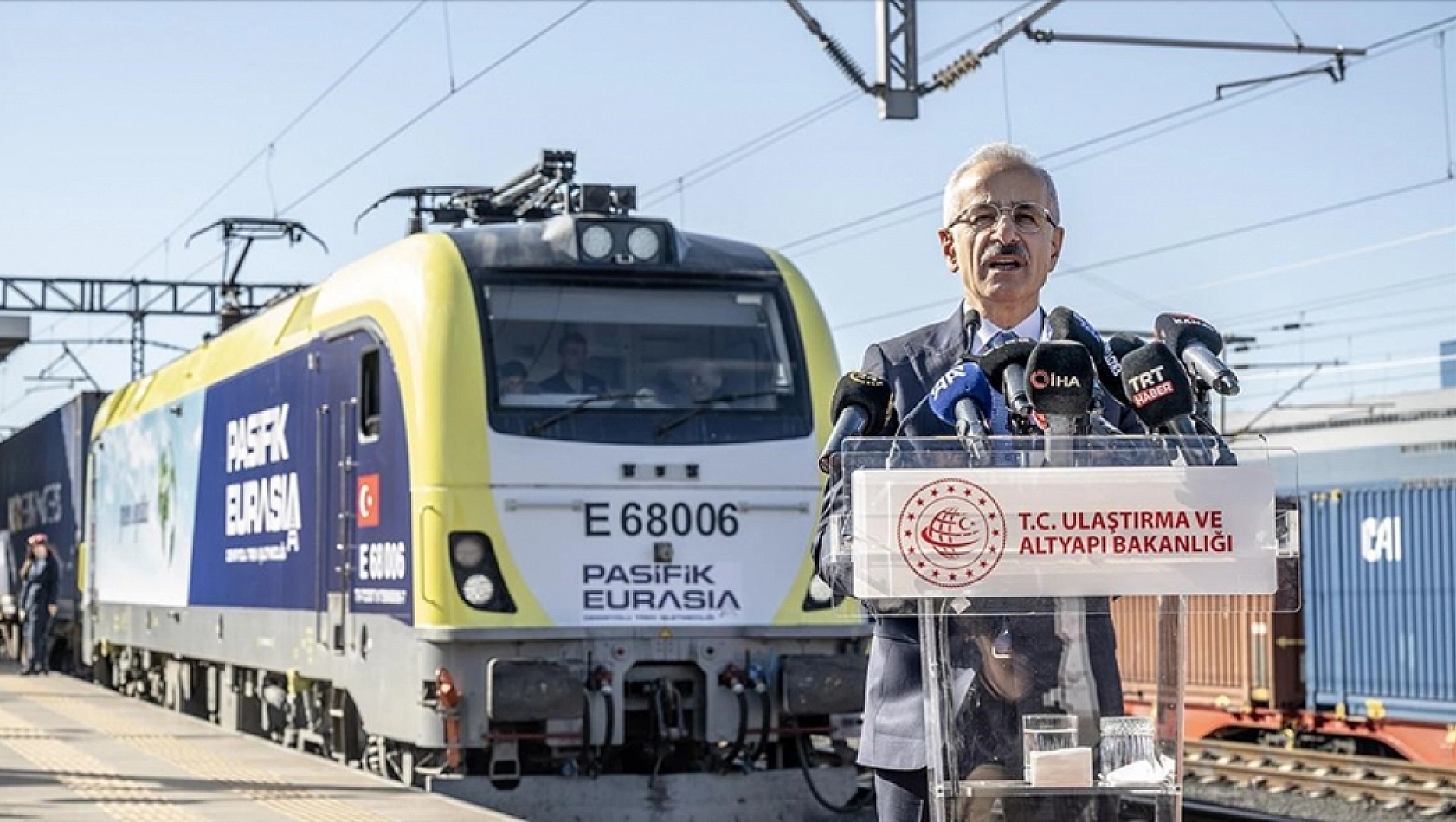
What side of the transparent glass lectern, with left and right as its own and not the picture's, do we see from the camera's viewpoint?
front

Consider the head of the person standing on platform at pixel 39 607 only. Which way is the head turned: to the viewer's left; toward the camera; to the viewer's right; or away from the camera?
toward the camera

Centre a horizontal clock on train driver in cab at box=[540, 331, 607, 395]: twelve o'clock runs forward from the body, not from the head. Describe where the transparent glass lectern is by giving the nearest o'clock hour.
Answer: The transparent glass lectern is roughly at 12 o'clock from the train driver in cab.

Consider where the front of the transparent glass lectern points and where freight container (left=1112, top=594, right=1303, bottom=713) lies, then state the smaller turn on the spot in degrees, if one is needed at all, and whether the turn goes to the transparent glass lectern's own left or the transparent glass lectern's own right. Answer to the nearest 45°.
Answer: approximately 180°

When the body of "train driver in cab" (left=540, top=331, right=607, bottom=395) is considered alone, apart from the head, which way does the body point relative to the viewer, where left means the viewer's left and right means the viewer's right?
facing the viewer

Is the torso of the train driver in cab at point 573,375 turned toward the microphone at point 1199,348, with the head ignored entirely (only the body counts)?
yes

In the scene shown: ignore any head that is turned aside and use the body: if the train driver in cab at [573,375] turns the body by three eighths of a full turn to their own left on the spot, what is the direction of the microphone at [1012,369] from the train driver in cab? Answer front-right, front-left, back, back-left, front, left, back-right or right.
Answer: back-right

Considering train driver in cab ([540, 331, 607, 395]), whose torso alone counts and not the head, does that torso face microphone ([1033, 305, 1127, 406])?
yes

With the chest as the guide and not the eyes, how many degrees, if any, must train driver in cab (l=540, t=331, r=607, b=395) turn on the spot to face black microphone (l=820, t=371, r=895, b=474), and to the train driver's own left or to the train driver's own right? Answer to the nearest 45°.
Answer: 0° — they already face it

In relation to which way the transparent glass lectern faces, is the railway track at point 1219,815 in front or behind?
behind

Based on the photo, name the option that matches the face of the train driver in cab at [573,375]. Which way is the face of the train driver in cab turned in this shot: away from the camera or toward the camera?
toward the camera

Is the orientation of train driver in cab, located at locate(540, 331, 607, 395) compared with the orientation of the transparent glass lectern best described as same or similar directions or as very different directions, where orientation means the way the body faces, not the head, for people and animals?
same or similar directions

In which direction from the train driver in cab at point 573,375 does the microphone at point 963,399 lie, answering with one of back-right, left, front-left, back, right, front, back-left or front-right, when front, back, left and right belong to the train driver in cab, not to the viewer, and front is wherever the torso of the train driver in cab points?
front

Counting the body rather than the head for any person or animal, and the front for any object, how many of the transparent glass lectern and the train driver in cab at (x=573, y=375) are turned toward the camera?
2

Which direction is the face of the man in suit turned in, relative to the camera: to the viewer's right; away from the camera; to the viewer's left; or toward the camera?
toward the camera

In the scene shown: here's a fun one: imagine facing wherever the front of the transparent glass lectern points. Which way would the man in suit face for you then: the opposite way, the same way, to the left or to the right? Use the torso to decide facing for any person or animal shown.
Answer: the same way

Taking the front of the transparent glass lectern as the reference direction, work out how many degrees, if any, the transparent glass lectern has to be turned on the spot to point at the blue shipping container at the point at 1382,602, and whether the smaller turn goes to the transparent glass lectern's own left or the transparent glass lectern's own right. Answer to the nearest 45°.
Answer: approximately 180°
